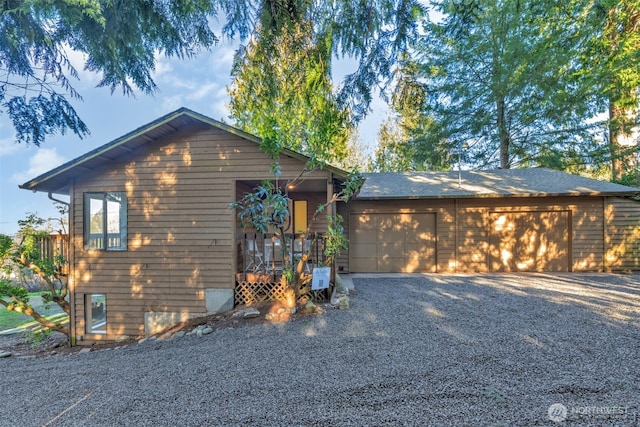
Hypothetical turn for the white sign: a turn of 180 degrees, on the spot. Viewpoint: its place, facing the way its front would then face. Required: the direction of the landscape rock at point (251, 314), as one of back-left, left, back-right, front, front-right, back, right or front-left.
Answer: left

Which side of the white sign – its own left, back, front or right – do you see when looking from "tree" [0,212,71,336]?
right

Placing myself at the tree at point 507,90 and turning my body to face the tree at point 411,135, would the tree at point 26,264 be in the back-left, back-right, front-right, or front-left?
front-left

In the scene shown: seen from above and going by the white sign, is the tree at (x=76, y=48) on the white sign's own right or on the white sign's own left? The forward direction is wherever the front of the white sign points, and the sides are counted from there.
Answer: on the white sign's own right

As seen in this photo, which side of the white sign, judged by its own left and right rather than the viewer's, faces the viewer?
front
